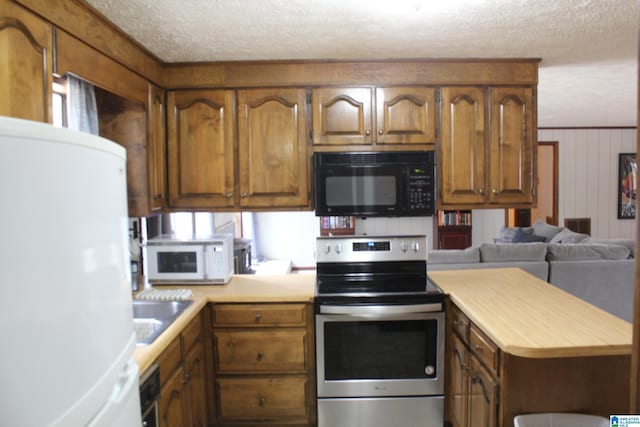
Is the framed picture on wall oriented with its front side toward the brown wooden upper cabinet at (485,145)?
yes

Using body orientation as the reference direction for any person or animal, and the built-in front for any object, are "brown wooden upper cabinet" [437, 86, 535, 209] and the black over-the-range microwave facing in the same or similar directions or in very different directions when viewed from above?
same or similar directions

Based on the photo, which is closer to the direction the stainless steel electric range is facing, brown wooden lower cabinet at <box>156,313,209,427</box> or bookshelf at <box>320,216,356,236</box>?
the brown wooden lower cabinet

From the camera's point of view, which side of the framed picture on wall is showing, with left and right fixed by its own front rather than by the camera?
front

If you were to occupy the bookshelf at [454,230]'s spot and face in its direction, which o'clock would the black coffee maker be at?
The black coffee maker is roughly at 1 o'clock from the bookshelf.

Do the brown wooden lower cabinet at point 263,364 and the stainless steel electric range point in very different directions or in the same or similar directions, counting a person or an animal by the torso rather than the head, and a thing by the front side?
same or similar directions

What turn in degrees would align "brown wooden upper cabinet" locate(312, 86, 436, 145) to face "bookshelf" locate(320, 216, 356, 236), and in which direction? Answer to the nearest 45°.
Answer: approximately 180°

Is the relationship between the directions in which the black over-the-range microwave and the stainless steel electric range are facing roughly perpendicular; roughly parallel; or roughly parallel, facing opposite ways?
roughly parallel

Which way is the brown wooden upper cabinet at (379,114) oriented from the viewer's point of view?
toward the camera

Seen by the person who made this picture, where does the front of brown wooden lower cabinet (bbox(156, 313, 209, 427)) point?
facing to the right of the viewer

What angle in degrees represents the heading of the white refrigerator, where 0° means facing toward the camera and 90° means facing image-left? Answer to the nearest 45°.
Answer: approximately 315°

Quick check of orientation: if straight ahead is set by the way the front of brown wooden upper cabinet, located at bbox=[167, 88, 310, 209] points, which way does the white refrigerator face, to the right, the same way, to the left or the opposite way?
to the left

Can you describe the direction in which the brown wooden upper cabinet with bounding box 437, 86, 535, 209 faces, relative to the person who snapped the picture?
facing the viewer

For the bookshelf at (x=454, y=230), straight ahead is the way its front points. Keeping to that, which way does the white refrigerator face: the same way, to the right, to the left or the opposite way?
to the left

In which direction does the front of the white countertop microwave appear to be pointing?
toward the camera

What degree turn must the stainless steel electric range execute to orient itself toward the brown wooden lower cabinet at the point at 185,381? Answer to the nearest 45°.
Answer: approximately 45° to its right
